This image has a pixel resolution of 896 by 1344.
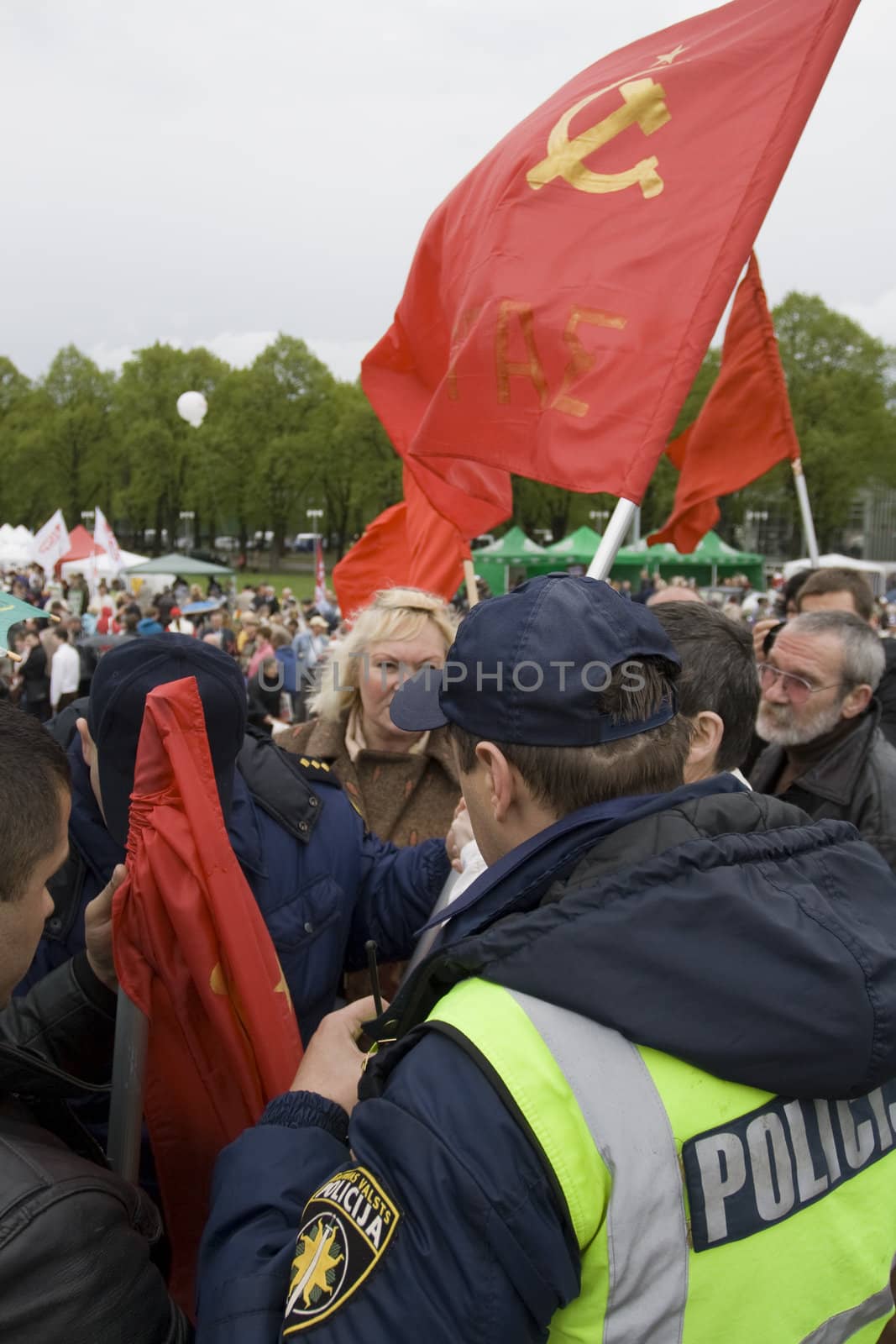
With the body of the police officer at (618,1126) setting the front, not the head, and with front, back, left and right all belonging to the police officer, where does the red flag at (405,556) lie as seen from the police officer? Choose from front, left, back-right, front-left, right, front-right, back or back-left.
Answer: front-right

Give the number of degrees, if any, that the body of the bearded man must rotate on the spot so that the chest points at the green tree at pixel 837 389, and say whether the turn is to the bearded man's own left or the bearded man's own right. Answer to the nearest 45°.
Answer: approximately 135° to the bearded man's own right

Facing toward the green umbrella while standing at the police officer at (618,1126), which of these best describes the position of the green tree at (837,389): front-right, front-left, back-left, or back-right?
front-right

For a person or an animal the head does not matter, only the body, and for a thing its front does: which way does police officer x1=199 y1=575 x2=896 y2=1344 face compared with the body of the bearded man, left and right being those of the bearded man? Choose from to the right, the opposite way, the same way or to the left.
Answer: to the right

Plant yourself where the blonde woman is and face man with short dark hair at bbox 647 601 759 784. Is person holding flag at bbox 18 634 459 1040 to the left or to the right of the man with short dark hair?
right

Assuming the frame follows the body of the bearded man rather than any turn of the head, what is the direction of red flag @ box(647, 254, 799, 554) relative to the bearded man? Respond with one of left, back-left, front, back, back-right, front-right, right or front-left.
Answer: back-right

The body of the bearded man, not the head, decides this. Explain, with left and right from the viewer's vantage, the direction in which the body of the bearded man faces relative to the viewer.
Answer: facing the viewer and to the left of the viewer

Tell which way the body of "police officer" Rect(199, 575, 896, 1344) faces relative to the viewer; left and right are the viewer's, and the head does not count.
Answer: facing away from the viewer and to the left of the viewer

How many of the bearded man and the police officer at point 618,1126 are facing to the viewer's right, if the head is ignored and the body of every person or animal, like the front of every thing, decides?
0

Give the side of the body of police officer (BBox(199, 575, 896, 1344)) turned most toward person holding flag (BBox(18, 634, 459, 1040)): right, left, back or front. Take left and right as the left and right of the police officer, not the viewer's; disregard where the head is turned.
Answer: front

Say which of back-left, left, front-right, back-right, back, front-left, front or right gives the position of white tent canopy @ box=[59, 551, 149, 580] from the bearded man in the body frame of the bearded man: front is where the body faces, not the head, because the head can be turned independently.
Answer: right

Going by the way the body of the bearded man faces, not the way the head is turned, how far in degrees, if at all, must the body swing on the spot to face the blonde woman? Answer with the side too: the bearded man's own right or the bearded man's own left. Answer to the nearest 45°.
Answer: approximately 45° to the bearded man's own right

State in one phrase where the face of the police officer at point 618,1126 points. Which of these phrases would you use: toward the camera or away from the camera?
away from the camera

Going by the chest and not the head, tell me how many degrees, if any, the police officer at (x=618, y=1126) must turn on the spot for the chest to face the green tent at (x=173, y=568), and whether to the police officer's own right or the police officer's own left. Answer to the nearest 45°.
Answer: approximately 45° to the police officer's own right

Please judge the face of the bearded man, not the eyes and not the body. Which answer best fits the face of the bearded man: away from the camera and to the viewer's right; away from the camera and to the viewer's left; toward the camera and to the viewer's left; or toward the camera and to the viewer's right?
toward the camera and to the viewer's left
